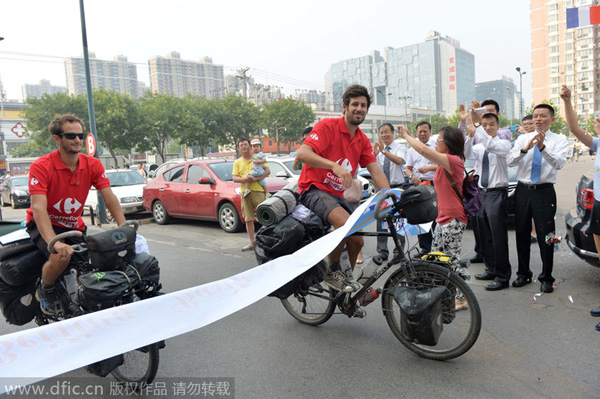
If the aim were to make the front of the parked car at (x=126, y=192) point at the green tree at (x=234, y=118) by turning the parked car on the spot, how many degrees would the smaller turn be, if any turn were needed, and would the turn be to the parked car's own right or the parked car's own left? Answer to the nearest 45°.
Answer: approximately 135° to the parked car's own left

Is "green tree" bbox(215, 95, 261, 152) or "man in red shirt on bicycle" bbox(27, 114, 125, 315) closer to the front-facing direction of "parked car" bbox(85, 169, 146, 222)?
the man in red shirt on bicycle

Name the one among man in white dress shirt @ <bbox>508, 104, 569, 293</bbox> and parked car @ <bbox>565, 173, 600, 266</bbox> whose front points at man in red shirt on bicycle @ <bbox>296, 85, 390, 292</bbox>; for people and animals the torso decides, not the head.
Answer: the man in white dress shirt

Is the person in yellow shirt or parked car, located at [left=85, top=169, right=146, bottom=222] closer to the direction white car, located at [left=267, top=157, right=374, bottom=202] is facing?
the person in yellow shirt

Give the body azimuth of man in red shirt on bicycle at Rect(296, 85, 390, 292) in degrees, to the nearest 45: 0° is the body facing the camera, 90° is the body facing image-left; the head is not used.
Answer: approximately 315°

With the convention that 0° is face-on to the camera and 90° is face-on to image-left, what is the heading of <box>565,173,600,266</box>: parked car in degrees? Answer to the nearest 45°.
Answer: approximately 225°

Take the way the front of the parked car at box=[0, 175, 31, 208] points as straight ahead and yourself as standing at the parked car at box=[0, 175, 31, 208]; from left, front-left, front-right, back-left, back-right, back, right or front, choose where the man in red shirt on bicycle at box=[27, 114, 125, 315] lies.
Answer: front-right

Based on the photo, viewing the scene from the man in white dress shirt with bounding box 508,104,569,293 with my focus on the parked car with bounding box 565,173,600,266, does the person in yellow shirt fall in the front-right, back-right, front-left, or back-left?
back-left
